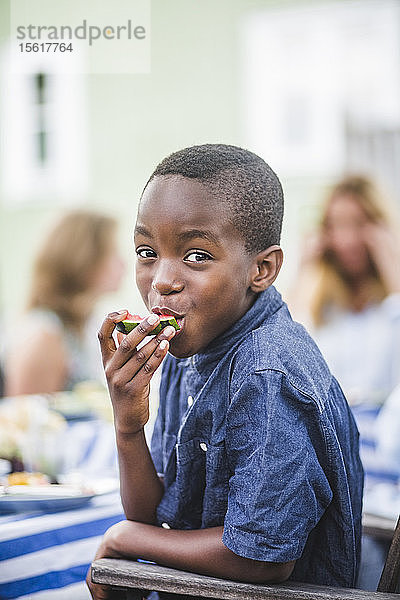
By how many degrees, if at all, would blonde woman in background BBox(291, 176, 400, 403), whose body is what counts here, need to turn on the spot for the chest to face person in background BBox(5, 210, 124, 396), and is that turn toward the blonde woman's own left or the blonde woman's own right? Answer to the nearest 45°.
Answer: approximately 90° to the blonde woman's own right

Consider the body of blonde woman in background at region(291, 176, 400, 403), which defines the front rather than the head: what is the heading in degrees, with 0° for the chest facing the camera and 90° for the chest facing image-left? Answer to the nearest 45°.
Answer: approximately 0°

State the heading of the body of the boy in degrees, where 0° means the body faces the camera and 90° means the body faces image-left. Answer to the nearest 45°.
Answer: approximately 45°

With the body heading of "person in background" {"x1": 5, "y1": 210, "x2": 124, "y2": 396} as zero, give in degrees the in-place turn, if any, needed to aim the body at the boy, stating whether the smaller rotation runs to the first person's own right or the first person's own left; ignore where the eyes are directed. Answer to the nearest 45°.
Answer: approximately 90° to the first person's own right

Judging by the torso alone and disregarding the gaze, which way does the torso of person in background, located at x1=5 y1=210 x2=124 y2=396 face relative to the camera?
to the viewer's right

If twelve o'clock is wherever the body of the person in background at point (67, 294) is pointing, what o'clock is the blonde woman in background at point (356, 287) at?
The blonde woman in background is roughly at 12 o'clock from the person in background.

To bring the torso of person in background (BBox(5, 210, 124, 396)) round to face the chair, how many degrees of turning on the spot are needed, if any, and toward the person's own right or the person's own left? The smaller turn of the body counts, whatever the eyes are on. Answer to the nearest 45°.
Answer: approximately 90° to the person's own right

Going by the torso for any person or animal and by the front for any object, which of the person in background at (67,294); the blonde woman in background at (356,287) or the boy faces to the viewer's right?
the person in background

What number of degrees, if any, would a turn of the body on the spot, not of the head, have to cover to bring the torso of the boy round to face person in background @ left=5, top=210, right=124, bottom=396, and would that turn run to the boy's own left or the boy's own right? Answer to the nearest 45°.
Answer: approximately 135° to the boy's own right
